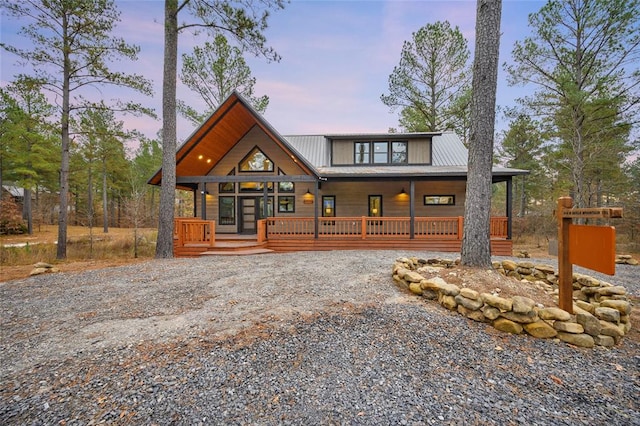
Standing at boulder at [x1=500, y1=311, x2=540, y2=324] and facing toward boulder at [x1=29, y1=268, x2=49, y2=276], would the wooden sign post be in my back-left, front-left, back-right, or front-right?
back-right

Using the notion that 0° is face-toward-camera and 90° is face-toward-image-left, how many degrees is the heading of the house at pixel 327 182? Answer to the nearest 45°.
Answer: approximately 0°

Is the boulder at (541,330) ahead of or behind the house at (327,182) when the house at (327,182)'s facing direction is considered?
ahead

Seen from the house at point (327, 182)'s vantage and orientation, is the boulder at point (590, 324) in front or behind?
in front

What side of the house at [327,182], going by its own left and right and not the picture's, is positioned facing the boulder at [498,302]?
front

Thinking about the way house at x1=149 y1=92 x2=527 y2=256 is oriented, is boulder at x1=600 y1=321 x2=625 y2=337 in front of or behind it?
in front

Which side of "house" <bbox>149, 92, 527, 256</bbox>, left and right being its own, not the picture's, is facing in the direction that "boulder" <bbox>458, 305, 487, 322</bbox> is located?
front

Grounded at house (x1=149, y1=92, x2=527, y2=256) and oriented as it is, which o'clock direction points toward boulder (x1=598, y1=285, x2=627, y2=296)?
The boulder is roughly at 11 o'clock from the house.

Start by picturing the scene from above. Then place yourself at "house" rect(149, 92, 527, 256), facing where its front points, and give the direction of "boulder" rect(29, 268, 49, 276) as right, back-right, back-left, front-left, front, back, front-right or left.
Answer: front-right
